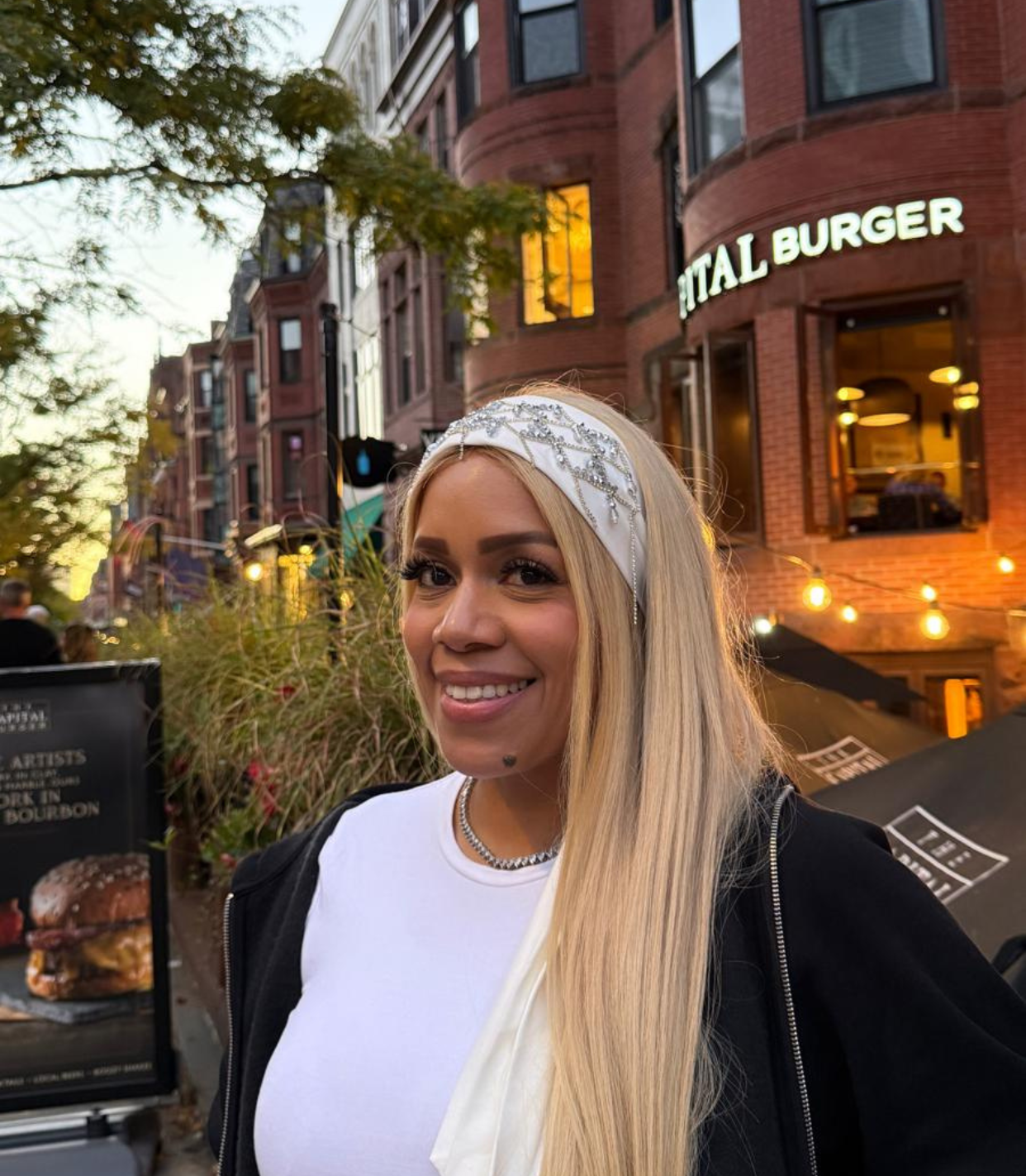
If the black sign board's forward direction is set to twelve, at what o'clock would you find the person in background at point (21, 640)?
The person in background is roughly at 6 o'clock from the black sign board.

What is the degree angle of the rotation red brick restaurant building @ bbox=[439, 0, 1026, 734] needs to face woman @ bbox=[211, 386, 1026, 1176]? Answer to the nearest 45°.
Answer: approximately 45° to its left

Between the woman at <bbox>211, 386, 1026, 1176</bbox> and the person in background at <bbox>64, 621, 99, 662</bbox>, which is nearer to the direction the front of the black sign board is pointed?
the woman

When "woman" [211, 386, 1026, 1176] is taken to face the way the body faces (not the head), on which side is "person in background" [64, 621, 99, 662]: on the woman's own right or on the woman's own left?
on the woman's own right

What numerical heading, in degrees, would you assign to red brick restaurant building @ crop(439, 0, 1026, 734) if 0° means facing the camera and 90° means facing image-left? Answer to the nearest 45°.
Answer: approximately 45°

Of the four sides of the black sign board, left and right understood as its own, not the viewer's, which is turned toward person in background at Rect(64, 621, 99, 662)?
back

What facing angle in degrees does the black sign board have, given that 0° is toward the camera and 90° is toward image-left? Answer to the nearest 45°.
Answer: approximately 0°

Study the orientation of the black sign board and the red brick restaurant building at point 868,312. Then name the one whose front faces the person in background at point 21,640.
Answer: the red brick restaurant building
